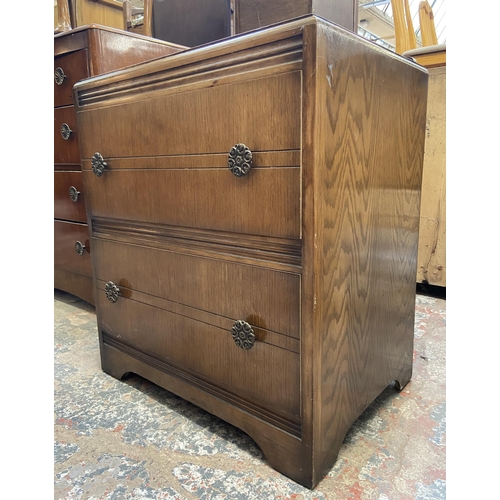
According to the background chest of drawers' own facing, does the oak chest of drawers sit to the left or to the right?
on its left

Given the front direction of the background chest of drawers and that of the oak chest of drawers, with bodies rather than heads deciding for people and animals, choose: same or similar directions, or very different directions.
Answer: same or similar directions

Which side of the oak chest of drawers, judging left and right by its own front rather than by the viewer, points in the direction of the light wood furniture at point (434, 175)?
back

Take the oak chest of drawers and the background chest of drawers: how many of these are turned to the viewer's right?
0

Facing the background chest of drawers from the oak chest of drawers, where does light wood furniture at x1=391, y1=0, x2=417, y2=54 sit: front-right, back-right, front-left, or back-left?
front-right

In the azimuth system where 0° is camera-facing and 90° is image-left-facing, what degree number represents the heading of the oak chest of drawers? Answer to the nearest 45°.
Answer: approximately 45°

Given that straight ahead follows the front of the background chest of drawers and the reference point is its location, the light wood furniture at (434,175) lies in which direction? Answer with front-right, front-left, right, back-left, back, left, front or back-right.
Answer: back-left

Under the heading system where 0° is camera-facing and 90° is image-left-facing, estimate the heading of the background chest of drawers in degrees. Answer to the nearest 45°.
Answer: approximately 45°
